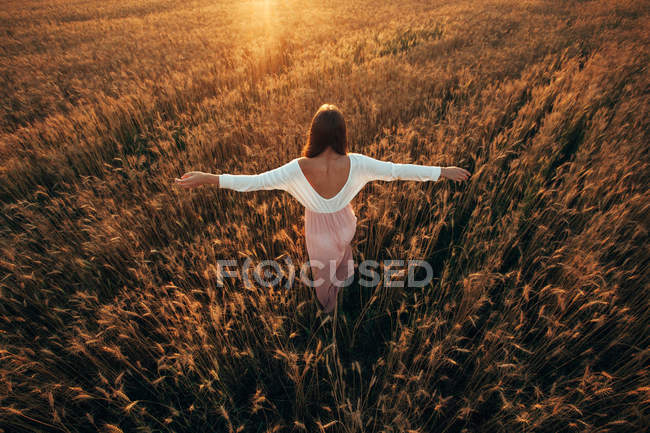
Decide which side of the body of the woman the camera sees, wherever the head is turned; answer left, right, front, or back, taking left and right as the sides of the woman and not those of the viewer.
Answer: back

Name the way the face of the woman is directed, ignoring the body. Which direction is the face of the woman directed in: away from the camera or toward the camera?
away from the camera
